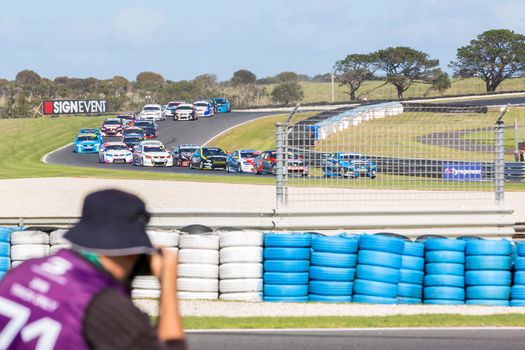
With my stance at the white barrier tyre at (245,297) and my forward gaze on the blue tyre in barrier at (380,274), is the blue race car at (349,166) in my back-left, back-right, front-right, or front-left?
front-left

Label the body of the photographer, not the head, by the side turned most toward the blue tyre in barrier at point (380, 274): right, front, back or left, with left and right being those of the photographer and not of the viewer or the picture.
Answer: front

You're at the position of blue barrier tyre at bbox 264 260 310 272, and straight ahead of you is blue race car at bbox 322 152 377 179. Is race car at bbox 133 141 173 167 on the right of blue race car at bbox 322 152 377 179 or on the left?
left

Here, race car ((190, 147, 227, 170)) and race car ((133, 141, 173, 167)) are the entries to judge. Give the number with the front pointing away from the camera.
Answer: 0

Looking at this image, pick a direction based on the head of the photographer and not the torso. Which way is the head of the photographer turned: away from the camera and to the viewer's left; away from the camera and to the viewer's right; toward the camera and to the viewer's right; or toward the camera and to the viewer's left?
away from the camera and to the viewer's right

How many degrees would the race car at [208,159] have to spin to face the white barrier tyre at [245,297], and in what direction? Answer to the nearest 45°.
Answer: approximately 45° to its right

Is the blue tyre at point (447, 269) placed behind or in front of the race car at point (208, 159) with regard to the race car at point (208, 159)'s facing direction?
in front

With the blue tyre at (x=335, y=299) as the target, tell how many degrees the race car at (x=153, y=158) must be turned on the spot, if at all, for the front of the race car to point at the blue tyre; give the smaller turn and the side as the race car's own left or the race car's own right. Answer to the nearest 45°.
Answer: approximately 45° to the race car's own right

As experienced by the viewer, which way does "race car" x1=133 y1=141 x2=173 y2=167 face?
facing the viewer and to the right of the viewer

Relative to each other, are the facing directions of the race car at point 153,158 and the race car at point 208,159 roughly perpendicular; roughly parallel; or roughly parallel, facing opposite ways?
roughly parallel

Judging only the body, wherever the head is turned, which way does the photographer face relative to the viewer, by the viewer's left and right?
facing away from the viewer and to the right of the viewer
